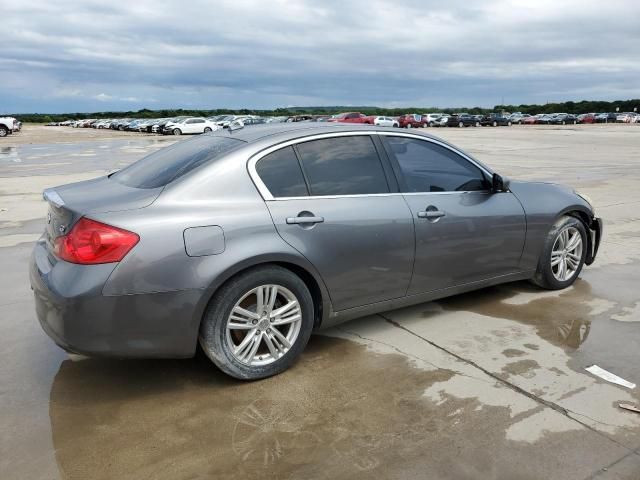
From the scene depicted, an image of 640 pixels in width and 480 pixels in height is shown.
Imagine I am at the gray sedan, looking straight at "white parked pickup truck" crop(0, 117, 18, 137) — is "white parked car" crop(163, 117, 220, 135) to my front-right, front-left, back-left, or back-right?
front-right

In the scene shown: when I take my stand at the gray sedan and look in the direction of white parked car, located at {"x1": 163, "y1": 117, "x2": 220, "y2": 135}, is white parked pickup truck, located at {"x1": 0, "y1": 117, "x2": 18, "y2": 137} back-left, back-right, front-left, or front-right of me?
front-left

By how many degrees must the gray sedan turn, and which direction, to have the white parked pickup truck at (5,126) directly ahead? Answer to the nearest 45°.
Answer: approximately 90° to its left

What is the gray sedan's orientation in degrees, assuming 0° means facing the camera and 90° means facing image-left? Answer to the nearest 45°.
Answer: approximately 225°

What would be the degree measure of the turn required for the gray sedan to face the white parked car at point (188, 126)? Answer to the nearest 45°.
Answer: approximately 45° to its left
